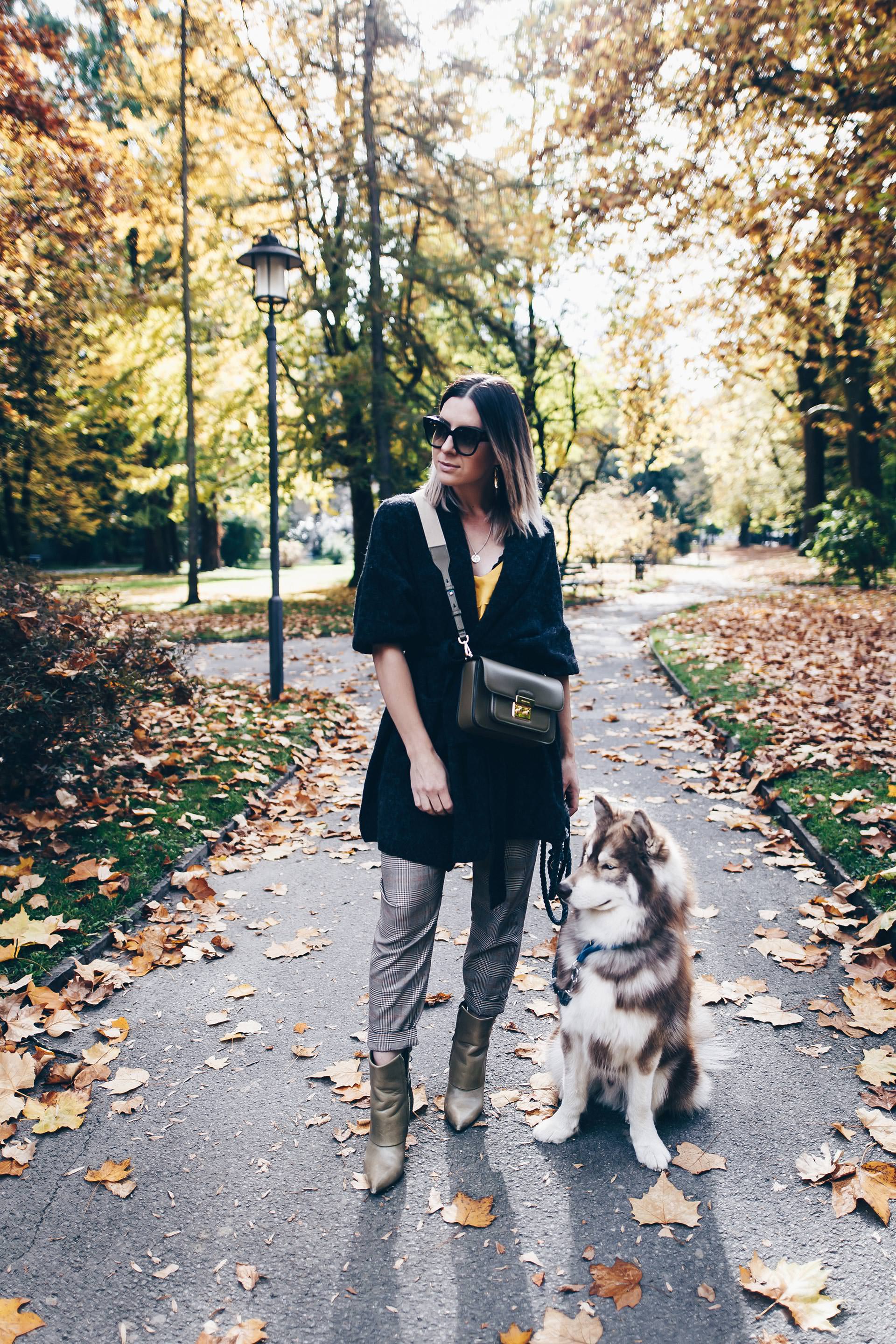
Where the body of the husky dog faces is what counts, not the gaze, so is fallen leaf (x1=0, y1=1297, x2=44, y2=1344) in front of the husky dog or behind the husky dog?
in front

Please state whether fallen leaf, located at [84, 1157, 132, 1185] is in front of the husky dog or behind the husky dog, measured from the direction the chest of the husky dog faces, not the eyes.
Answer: in front

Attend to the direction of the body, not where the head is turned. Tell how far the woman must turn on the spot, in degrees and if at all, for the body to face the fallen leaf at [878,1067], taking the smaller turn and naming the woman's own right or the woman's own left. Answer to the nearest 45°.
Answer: approximately 90° to the woman's own left

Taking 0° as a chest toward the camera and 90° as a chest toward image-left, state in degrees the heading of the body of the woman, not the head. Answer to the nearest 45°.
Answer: approximately 0°
